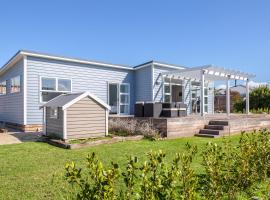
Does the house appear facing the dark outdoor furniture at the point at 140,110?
yes

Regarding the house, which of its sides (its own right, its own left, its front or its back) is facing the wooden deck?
front

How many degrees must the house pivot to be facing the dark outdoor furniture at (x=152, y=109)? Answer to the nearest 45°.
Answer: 0° — it already faces it

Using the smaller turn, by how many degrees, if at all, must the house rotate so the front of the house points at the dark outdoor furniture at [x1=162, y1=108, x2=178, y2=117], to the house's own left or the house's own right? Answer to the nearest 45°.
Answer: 0° — it already faces it

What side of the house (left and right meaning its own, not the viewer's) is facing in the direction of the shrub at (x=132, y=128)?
front

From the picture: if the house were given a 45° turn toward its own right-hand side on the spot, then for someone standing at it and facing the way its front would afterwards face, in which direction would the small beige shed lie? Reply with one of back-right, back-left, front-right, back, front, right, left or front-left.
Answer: front

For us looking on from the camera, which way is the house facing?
facing the viewer and to the right of the viewer
